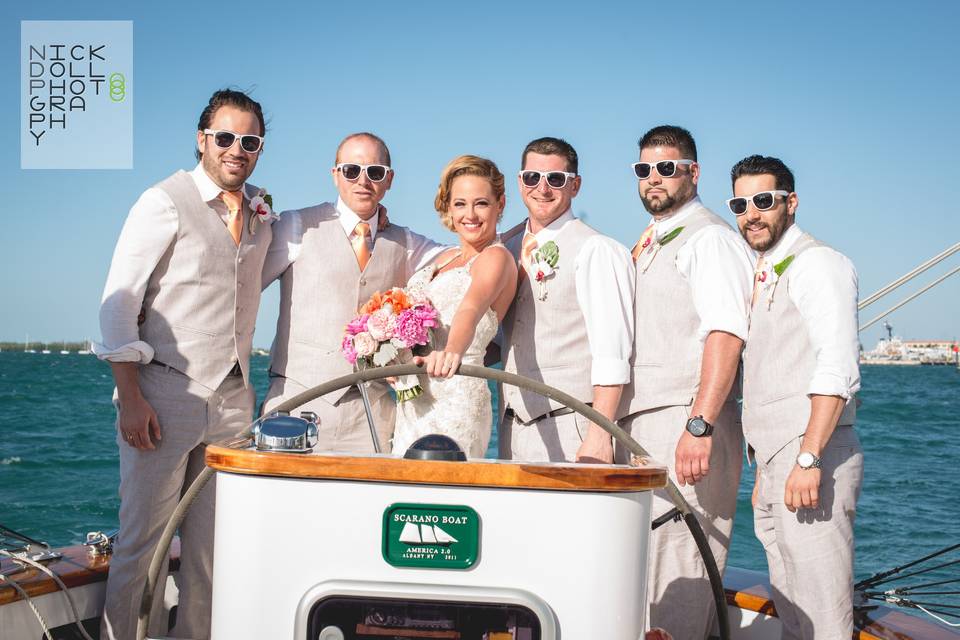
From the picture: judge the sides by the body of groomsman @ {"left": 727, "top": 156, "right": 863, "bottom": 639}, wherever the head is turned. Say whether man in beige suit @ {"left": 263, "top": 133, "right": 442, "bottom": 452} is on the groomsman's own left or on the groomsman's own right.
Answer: on the groomsman's own right

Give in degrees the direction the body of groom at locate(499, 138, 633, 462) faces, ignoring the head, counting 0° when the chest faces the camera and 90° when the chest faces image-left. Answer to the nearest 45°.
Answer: approximately 45°

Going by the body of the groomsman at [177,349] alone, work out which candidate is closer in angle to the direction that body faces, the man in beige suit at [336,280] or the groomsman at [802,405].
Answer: the groomsman

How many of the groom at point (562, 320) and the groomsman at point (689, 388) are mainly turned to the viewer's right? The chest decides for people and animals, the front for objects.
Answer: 0

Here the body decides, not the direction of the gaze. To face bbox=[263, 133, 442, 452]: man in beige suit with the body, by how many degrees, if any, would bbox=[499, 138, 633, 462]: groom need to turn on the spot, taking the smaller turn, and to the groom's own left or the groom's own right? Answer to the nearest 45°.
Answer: approximately 45° to the groom's own right

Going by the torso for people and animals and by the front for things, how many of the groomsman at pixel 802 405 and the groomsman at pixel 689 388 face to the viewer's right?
0

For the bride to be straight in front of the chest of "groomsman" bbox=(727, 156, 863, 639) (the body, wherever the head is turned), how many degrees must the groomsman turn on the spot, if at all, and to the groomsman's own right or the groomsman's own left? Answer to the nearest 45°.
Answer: approximately 45° to the groomsman's own right

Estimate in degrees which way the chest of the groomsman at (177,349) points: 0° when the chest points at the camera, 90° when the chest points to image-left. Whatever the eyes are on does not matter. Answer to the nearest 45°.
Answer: approximately 315°

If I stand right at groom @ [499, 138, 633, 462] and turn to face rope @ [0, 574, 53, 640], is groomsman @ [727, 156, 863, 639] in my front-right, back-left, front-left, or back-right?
back-left

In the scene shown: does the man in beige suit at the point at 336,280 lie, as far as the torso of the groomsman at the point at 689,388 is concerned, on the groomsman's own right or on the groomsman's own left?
on the groomsman's own right

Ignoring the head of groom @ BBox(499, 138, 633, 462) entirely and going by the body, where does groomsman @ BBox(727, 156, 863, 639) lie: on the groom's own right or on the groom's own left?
on the groom's own left

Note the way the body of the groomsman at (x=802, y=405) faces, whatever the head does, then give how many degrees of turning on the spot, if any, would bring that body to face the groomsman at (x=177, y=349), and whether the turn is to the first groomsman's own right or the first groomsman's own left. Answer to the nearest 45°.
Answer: approximately 45° to the first groomsman's own right
